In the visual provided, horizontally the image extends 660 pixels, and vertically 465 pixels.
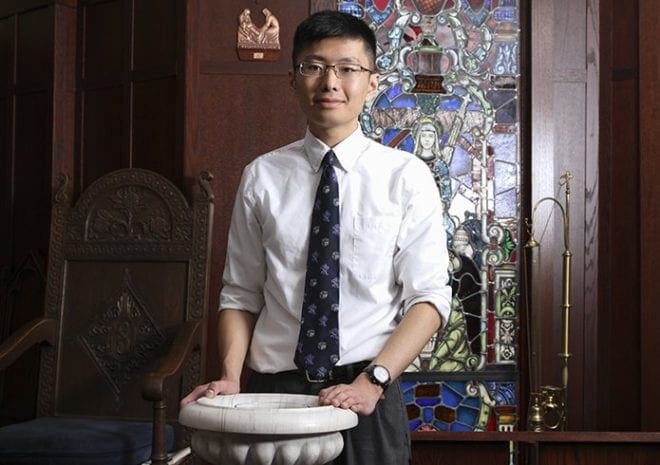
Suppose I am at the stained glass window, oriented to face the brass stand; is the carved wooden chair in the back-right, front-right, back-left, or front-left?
back-right

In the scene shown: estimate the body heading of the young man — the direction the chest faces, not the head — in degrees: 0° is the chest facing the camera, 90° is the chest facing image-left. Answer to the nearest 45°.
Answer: approximately 0°

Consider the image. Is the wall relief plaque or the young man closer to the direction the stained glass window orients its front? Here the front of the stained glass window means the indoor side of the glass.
the young man

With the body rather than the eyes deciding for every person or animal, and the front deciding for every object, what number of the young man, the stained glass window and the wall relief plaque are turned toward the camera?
3

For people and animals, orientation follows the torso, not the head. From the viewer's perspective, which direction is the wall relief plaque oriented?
toward the camera

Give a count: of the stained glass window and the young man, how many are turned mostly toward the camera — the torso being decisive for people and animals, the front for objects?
2

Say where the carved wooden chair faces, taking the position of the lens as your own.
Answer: facing the viewer and to the left of the viewer

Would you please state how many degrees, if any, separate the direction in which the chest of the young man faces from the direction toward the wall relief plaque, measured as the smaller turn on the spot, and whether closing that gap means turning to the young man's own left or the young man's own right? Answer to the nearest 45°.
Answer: approximately 180°

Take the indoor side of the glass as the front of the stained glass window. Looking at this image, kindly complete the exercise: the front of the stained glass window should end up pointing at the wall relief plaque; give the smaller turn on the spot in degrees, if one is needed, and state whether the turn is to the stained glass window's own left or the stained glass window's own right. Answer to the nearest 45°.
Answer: approximately 90° to the stained glass window's own right

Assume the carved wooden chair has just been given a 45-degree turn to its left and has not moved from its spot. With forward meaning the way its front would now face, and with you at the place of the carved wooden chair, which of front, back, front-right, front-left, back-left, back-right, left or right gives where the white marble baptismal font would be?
front
